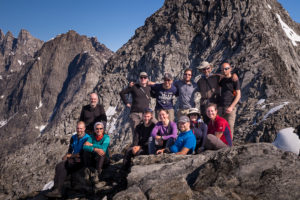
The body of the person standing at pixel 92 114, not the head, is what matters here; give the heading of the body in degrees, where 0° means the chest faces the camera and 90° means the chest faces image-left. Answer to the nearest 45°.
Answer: approximately 0°

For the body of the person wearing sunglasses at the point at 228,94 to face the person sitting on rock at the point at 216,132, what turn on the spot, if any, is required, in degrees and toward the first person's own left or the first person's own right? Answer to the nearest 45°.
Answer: approximately 45° to the first person's own left

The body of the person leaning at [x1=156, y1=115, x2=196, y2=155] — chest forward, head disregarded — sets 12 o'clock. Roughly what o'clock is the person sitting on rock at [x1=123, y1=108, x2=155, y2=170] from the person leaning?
The person sitting on rock is roughly at 3 o'clock from the person leaning.

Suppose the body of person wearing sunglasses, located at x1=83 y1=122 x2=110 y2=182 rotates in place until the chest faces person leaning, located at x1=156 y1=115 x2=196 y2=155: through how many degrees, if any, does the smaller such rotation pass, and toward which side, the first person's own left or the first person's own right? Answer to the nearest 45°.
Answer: approximately 45° to the first person's own left

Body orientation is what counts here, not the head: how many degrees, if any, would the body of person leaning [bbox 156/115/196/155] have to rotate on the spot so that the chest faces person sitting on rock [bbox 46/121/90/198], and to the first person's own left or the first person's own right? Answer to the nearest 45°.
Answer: approximately 45° to the first person's own right

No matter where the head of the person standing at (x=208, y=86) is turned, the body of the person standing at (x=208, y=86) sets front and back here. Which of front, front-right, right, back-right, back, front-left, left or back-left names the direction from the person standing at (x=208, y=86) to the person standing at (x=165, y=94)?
right

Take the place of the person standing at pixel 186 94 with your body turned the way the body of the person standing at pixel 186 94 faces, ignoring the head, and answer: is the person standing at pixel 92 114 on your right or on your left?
on your right

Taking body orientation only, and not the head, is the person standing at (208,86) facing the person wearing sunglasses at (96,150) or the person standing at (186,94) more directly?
the person wearing sunglasses

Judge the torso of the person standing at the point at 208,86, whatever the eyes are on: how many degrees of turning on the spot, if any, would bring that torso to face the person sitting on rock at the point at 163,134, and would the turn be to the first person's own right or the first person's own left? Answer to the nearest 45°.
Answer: approximately 45° to the first person's own right

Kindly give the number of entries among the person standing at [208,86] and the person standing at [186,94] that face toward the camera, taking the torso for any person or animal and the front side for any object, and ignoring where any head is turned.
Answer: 2

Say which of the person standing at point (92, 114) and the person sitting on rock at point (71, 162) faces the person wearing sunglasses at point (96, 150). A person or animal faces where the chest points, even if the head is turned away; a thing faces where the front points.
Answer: the person standing

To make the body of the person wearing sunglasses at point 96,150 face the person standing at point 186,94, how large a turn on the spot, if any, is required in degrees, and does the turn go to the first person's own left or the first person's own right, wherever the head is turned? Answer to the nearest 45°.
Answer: approximately 90° to the first person's own left

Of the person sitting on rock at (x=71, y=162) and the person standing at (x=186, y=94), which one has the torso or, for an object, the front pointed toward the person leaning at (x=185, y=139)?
the person standing
